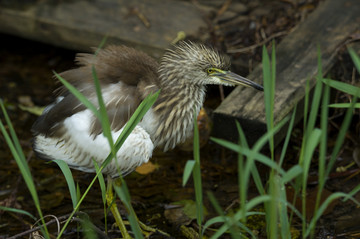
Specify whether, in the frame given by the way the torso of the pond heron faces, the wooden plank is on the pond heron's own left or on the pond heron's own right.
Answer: on the pond heron's own left

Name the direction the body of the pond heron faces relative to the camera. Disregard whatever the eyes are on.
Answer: to the viewer's right
